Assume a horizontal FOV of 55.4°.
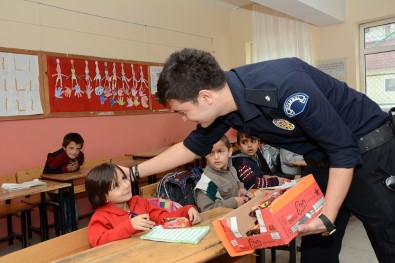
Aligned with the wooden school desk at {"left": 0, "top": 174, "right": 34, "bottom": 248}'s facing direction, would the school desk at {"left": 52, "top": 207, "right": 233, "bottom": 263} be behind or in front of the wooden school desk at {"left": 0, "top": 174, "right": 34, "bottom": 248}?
in front

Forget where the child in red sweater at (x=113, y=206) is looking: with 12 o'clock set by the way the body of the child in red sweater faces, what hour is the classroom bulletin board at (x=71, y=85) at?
The classroom bulletin board is roughly at 7 o'clock from the child in red sweater.

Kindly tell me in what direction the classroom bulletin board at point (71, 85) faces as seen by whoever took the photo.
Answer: facing the viewer and to the right of the viewer

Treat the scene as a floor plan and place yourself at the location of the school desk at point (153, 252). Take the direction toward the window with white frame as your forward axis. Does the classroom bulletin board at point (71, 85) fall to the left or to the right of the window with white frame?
left

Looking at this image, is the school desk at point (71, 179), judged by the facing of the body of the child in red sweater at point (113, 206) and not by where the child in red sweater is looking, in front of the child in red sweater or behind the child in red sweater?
behind

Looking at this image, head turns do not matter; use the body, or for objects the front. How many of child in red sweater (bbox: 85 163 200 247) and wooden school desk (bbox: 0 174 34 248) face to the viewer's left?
0

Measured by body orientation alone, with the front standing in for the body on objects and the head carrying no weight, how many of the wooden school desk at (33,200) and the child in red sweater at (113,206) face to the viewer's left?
0

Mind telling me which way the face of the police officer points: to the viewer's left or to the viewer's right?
to the viewer's left

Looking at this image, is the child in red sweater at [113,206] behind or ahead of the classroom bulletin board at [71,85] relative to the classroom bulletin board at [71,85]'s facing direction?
ahead

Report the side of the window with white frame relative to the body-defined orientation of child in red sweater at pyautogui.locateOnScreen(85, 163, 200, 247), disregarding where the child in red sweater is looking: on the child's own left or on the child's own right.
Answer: on the child's own left

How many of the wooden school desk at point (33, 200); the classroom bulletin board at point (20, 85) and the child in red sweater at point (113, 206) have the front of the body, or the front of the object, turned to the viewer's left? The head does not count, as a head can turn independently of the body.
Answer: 0
